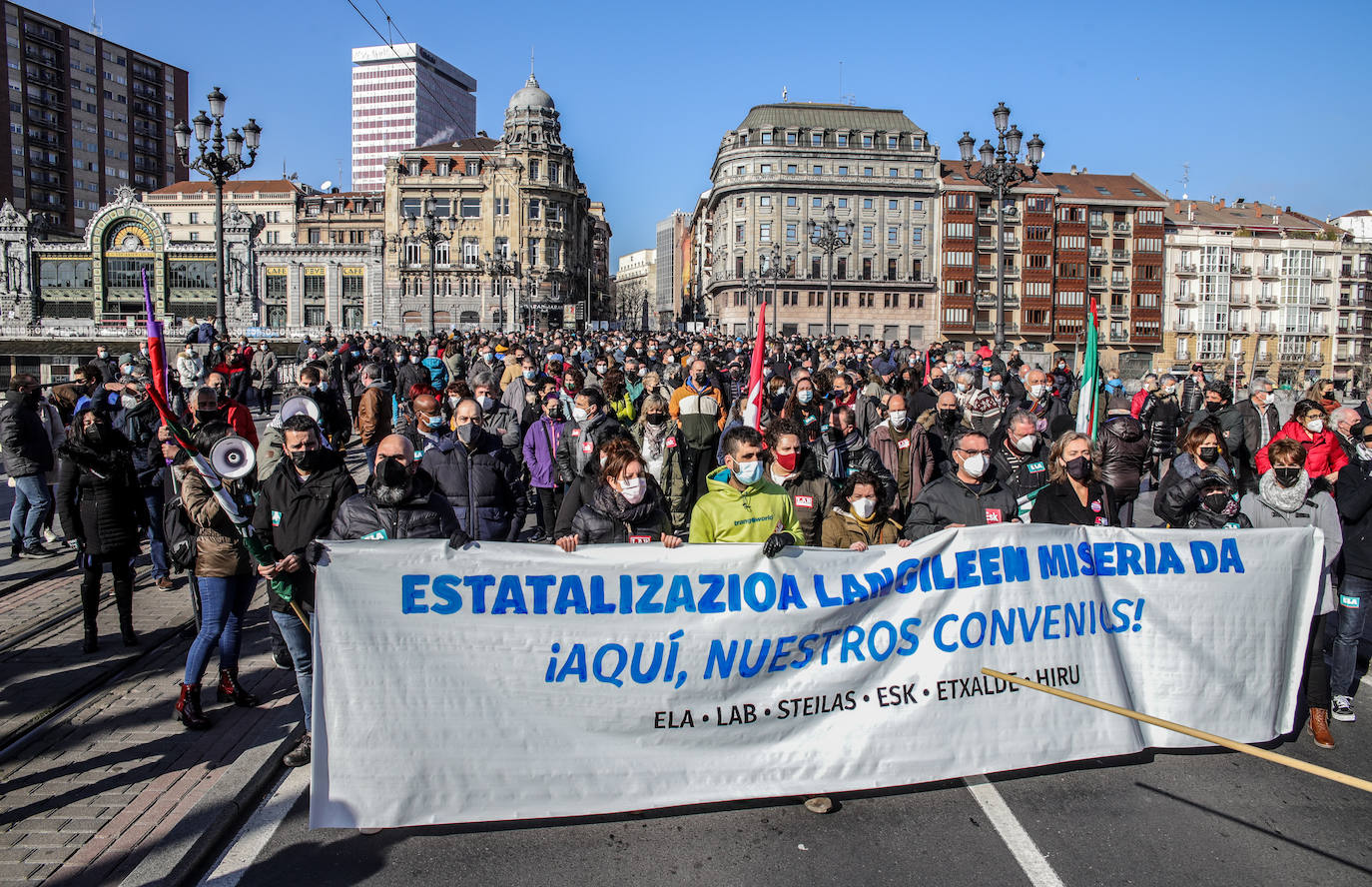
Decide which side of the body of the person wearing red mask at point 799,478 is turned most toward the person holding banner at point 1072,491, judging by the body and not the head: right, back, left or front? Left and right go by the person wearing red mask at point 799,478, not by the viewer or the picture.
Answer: left

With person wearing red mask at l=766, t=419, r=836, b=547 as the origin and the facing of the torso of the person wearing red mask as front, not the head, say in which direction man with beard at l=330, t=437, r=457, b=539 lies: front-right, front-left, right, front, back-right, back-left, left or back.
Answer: front-right

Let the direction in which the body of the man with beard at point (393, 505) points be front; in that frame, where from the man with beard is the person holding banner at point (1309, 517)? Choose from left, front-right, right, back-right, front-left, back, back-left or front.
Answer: left

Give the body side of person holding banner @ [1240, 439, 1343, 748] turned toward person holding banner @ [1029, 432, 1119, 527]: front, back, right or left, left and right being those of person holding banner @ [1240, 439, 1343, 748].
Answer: right

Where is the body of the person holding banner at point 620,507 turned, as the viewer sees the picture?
toward the camera

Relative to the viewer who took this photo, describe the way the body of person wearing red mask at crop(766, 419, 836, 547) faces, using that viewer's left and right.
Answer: facing the viewer

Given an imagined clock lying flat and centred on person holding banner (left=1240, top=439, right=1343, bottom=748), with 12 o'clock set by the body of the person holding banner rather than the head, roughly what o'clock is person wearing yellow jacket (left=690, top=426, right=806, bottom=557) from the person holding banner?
The person wearing yellow jacket is roughly at 2 o'clock from the person holding banner.

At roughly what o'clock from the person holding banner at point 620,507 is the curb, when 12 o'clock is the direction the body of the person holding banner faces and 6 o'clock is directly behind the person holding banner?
The curb is roughly at 2 o'clock from the person holding banner.

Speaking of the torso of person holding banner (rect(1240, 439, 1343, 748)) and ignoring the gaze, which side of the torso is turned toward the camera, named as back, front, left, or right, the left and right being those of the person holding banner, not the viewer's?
front

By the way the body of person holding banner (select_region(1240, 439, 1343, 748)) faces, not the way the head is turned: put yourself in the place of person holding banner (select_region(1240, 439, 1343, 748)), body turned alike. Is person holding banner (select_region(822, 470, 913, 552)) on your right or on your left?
on your right

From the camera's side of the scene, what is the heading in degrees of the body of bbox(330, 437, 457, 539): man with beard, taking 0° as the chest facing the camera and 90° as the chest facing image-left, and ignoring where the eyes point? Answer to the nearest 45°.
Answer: approximately 0°
